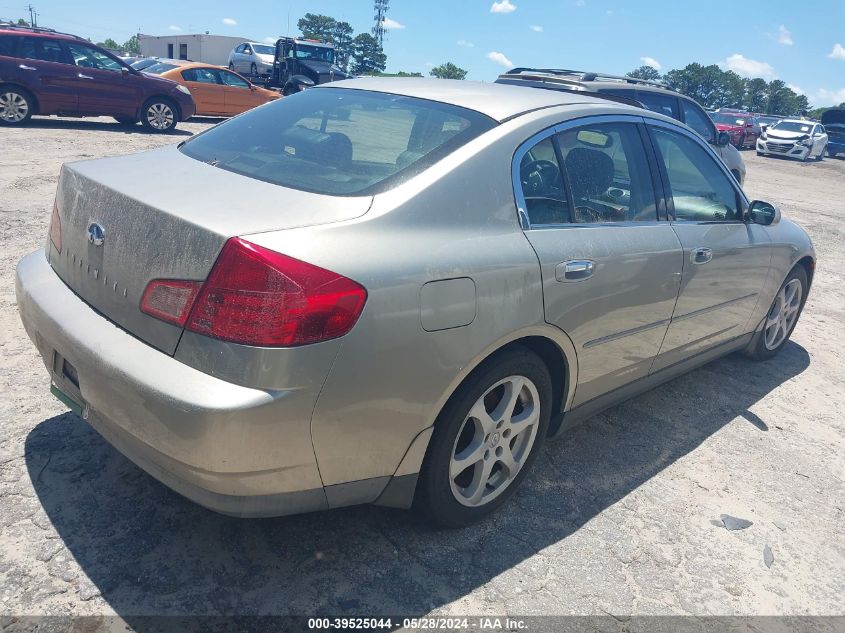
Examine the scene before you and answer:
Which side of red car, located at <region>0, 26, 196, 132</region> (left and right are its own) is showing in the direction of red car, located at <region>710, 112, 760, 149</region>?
front

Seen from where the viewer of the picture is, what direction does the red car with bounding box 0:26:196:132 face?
facing to the right of the viewer

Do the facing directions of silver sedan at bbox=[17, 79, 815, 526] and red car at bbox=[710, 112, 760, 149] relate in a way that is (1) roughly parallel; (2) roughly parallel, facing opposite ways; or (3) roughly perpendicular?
roughly parallel, facing opposite ways

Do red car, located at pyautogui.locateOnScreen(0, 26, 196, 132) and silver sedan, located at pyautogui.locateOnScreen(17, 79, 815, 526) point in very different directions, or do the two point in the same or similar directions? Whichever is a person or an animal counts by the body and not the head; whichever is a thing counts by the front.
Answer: same or similar directions

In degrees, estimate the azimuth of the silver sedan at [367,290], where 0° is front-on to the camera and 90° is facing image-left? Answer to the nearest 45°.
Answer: approximately 225°

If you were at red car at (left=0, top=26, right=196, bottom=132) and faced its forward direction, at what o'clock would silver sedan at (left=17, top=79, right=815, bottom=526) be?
The silver sedan is roughly at 3 o'clock from the red car.

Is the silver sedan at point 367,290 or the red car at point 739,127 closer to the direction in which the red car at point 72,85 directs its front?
the red car

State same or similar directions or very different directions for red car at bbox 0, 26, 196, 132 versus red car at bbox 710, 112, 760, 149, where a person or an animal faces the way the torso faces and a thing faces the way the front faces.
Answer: very different directions

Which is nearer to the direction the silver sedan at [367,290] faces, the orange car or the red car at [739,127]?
the red car

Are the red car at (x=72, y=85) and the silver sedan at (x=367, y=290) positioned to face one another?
no

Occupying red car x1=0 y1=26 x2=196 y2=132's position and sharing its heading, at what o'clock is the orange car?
The orange car is roughly at 10 o'clock from the red car.

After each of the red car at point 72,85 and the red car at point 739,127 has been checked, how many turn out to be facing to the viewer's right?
1
